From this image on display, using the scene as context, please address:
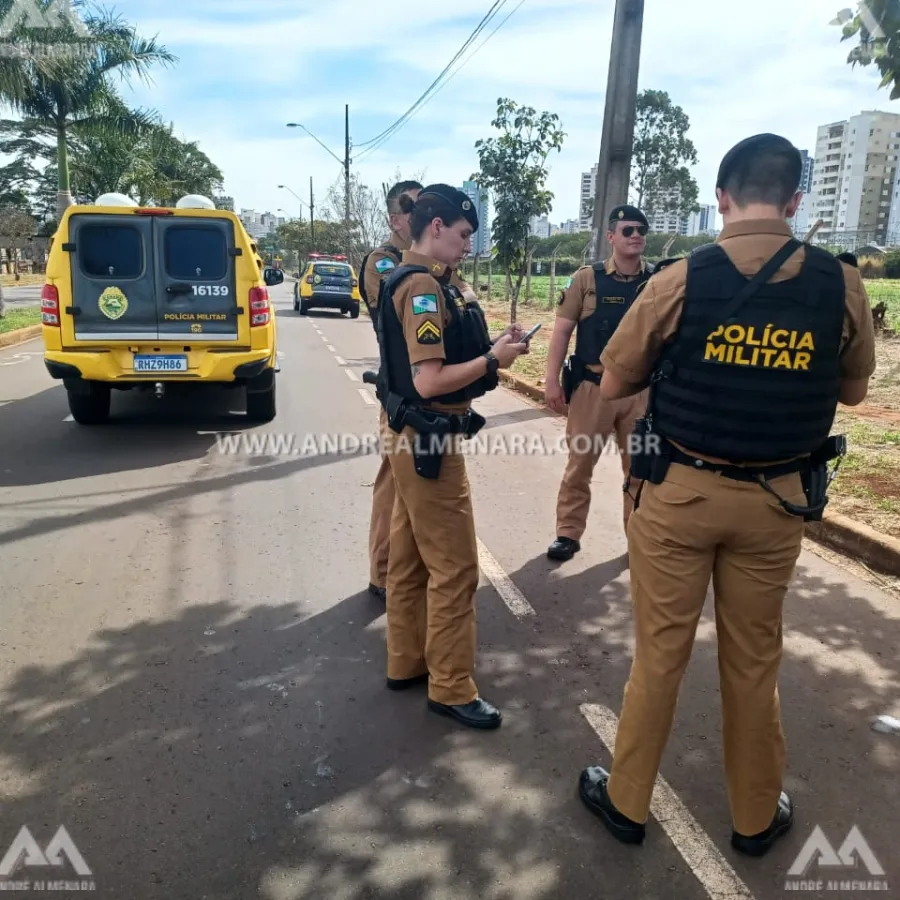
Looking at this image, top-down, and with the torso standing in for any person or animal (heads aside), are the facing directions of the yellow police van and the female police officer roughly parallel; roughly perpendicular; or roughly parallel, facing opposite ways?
roughly perpendicular

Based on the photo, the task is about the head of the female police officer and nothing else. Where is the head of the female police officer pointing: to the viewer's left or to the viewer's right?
to the viewer's right

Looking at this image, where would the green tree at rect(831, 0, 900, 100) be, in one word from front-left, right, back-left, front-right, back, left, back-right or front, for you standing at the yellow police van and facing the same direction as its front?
back-right

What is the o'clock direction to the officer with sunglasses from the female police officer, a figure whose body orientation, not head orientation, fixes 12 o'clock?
The officer with sunglasses is roughly at 10 o'clock from the female police officer.

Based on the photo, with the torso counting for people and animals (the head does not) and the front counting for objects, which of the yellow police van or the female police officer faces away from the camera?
the yellow police van

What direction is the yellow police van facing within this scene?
away from the camera

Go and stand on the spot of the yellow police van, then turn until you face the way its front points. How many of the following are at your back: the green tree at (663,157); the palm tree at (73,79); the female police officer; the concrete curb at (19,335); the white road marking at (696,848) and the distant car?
2

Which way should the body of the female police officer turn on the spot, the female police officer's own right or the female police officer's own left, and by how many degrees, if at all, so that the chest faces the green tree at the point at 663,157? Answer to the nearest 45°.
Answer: approximately 90° to the female police officer's own left

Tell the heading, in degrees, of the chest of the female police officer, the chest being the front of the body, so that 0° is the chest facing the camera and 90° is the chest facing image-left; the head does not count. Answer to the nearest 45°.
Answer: approximately 270°
